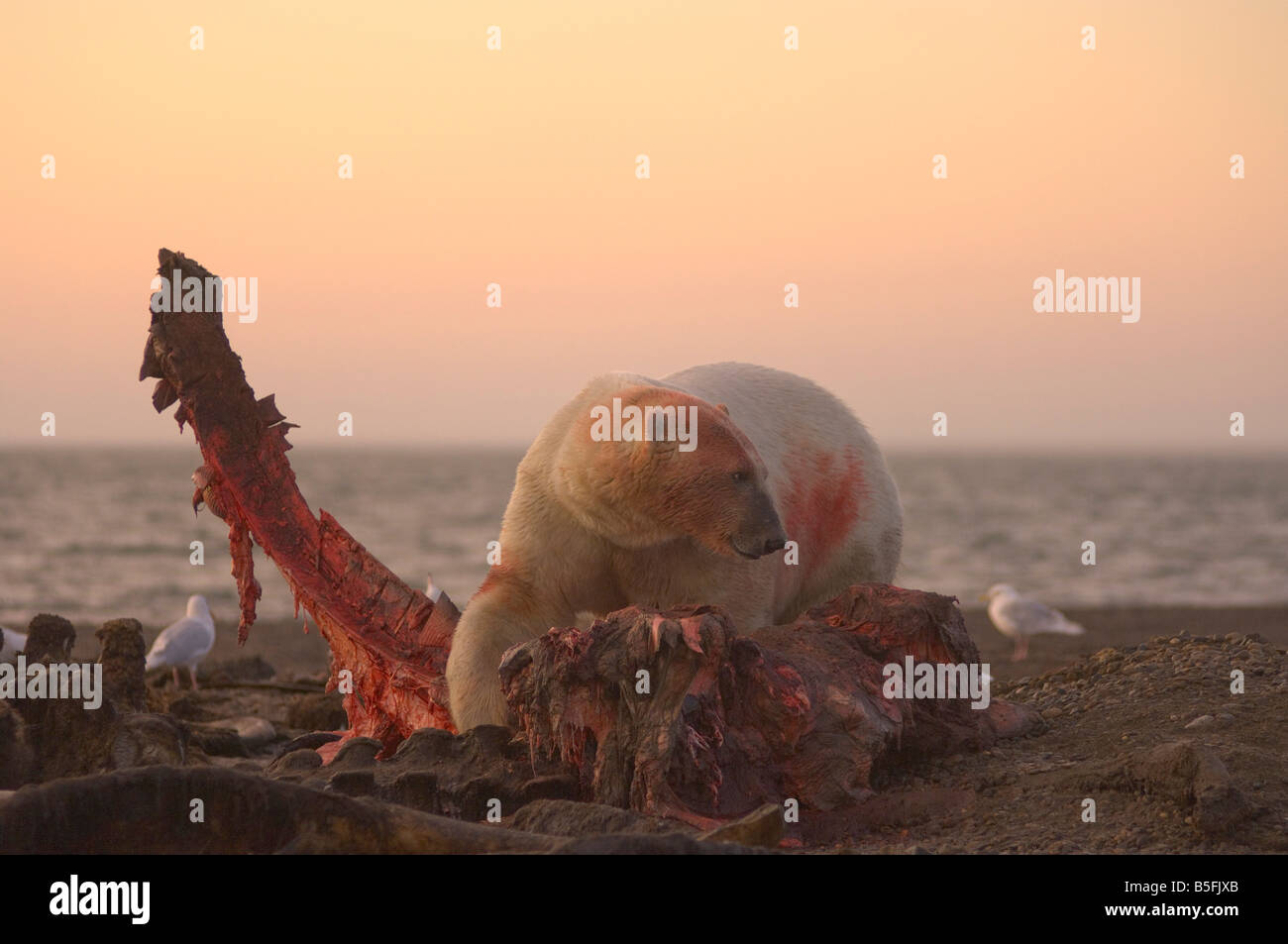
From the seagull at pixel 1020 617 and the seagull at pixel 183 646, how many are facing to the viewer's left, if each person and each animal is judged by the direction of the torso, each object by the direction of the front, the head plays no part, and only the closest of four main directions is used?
1

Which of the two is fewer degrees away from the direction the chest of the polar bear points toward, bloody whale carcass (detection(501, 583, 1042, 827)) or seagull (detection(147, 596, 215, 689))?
the bloody whale carcass

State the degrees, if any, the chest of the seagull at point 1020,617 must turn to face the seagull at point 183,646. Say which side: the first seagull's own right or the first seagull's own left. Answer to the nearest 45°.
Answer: approximately 45° to the first seagull's own left

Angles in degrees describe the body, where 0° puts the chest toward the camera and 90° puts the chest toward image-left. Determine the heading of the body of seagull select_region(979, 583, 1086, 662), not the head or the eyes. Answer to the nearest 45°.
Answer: approximately 90°

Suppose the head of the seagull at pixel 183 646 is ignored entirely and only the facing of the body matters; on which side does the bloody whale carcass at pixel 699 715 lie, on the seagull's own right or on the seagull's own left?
on the seagull's own right

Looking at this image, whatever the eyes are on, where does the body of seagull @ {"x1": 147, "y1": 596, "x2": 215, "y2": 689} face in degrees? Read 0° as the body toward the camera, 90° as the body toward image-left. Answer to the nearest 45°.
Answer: approximately 225°

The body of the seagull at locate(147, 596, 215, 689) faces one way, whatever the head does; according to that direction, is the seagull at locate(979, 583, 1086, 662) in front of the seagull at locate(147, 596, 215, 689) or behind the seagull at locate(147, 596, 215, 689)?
in front

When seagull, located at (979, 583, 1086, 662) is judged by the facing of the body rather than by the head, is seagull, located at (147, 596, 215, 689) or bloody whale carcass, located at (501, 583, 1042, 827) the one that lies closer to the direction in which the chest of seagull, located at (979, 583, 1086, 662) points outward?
the seagull

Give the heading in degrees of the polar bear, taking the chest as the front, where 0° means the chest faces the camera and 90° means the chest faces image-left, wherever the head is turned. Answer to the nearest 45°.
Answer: approximately 45°
